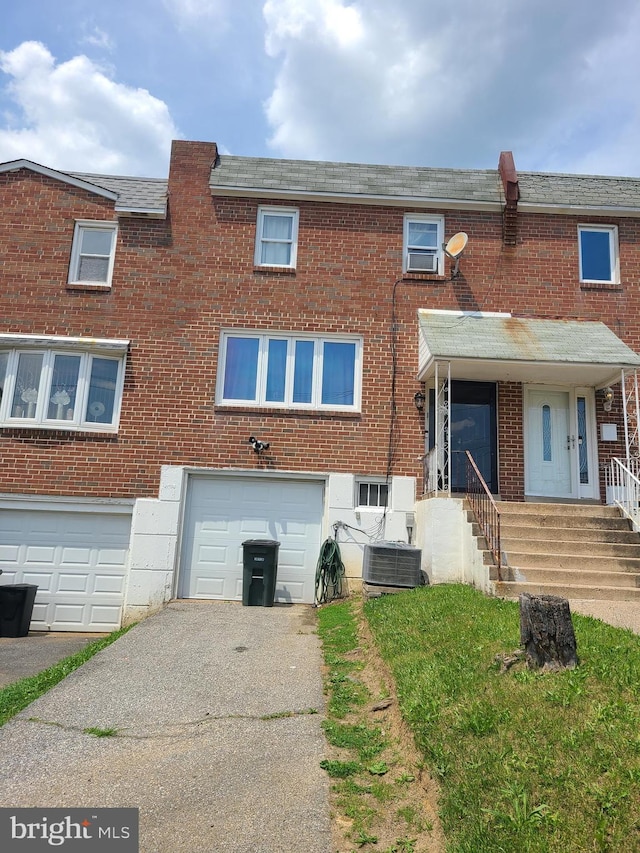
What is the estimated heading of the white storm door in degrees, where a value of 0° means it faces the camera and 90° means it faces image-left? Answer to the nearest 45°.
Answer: approximately 0°

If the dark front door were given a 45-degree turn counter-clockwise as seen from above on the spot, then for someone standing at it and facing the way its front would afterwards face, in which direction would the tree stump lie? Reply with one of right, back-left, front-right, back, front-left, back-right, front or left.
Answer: front-right

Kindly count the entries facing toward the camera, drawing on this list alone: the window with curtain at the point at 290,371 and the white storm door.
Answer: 2

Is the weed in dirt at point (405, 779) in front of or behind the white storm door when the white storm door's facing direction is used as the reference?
in front

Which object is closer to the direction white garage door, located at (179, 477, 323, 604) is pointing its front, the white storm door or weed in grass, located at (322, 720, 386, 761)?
the weed in grass

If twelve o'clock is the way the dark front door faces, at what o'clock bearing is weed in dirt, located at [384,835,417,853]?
The weed in dirt is roughly at 12 o'clock from the dark front door.

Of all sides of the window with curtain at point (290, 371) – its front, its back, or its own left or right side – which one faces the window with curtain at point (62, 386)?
right

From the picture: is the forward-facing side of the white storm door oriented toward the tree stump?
yes

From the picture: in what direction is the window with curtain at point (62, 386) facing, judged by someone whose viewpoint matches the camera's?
facing the viewer

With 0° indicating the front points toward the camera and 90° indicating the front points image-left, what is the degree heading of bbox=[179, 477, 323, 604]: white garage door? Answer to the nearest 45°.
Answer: approximately 0°
